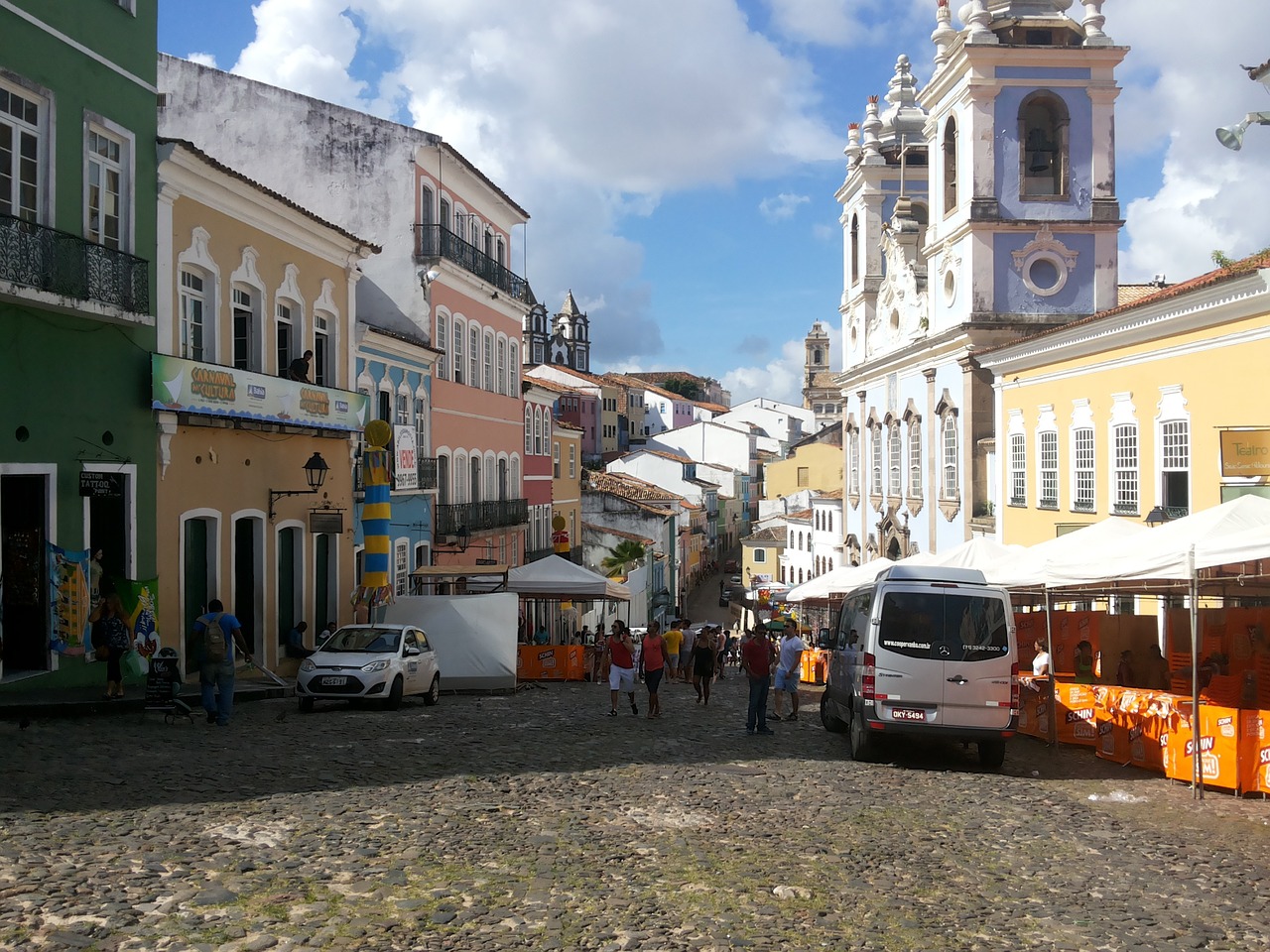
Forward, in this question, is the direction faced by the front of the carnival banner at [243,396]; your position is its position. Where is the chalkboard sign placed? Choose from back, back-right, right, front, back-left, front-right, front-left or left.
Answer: front-right

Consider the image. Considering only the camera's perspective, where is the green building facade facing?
facing the viewer and to the right of the viewer

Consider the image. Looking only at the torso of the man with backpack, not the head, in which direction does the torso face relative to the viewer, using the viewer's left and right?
facing away from the viewer

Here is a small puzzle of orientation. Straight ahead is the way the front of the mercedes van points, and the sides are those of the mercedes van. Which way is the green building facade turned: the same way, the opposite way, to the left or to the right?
to the right

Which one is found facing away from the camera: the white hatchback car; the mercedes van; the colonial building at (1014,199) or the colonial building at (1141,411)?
the mercedes van

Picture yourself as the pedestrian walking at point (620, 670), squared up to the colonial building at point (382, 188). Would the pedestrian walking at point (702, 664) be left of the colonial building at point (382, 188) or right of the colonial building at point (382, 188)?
right

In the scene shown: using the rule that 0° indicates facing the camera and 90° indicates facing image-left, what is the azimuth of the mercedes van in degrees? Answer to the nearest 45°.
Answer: approximately 180°

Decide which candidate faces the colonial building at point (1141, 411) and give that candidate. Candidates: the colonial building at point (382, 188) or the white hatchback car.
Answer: the colonial building at point (382, 188)

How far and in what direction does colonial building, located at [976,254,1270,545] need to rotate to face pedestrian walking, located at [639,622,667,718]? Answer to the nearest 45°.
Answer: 0° — it already faces them

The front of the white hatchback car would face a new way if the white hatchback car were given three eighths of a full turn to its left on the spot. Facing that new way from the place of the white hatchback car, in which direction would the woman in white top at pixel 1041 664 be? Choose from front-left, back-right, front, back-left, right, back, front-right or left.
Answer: front
